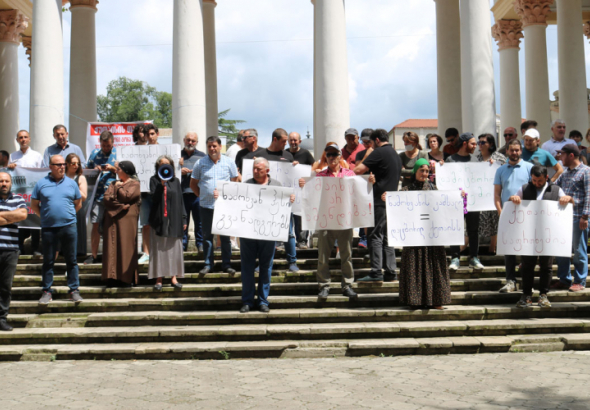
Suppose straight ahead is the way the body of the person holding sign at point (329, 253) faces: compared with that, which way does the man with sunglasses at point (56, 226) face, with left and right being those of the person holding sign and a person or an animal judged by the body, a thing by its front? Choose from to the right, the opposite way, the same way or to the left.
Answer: the same way

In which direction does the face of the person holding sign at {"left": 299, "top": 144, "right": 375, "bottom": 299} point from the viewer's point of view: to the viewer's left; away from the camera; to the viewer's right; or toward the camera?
toward the camera

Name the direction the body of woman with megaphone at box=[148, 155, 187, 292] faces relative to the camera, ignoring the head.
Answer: toward the camera

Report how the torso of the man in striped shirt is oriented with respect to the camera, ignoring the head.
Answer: toward the camera

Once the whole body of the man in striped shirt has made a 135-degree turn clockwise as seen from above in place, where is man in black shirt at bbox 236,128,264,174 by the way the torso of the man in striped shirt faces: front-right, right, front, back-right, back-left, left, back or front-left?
back-right

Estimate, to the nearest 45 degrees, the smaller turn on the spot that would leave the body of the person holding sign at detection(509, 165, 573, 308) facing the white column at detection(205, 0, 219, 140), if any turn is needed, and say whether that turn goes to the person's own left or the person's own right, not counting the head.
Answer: approximately 135° to the person's own right

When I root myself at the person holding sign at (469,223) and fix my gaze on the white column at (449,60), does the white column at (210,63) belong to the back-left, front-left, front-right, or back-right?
front-left

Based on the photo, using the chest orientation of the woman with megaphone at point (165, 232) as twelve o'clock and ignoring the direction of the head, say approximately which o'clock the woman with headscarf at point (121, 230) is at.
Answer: the woman with headscarf at point (121, 230) is roughly at 4 o'clock from the woman with megaphone at point (165, 232).

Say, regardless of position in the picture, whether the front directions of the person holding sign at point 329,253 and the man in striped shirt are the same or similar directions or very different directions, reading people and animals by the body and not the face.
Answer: same or similar directions

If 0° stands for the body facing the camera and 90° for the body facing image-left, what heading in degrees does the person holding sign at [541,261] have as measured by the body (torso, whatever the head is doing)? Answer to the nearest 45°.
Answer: approximately 0°

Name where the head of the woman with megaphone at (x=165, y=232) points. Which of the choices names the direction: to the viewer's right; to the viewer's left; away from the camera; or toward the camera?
toward the camera

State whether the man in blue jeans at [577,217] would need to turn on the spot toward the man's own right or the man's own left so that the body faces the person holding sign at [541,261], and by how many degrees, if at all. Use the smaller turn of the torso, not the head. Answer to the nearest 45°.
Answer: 0° — they already face them

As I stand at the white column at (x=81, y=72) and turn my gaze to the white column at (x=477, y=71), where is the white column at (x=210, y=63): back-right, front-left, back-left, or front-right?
front-left

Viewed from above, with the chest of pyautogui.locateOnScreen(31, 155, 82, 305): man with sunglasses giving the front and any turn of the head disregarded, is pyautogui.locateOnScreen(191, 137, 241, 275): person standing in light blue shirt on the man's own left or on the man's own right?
on the man's own left

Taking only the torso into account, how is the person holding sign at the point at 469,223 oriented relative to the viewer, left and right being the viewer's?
facing the viewer

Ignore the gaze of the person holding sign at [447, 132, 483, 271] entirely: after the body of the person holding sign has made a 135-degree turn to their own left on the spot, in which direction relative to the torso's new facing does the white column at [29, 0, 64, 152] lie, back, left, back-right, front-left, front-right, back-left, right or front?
back-left

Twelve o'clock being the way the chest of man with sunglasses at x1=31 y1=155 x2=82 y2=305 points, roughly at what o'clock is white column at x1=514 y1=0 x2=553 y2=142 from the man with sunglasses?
The white column is roughly at 8 o'clock from the man with sunglasses.

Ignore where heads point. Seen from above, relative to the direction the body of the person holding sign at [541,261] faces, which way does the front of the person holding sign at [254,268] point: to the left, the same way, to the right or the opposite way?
the same way

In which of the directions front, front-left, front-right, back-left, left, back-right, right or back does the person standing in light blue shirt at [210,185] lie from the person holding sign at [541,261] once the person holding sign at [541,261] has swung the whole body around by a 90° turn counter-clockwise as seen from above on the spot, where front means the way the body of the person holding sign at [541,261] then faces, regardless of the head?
back
